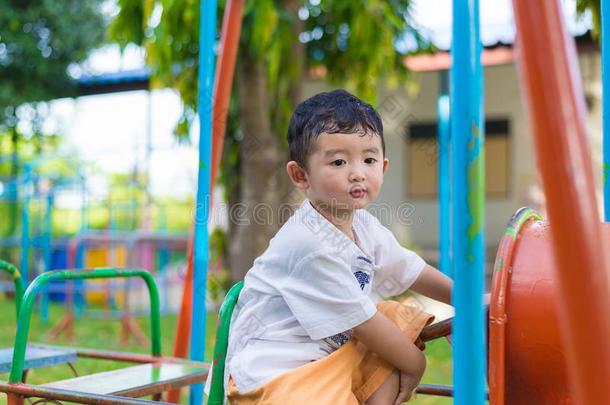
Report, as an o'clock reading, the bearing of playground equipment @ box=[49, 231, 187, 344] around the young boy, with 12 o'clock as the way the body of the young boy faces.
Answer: The playground equipment is roughly at 7 o'clock from the young boy.

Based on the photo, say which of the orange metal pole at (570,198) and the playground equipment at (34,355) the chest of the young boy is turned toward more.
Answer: the orange metal pole

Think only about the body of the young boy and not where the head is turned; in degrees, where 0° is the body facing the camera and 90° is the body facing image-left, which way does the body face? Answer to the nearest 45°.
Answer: approximately 315°

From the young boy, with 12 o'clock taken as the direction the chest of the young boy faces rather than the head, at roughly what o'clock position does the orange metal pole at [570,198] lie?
The orange metal pole is roughly at 1 o'clock from the young boy.

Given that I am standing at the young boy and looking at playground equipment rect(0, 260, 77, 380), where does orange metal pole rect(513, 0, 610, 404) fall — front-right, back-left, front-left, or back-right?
back-left

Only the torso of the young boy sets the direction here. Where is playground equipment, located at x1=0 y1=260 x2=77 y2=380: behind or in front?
behind
